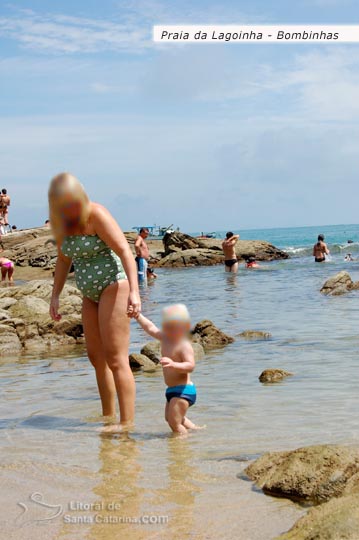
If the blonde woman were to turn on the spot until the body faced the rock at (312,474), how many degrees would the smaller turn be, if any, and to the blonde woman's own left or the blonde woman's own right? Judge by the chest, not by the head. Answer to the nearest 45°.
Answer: approximately 90° to the blonde woman's own left

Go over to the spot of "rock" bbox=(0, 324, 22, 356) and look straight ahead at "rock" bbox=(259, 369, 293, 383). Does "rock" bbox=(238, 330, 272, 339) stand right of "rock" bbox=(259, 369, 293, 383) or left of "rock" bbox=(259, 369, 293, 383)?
left

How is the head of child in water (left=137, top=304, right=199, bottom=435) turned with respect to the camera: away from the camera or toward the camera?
toward the camera

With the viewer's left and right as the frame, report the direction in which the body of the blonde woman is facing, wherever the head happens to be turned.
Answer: facing the viewer and to the left of the viewer

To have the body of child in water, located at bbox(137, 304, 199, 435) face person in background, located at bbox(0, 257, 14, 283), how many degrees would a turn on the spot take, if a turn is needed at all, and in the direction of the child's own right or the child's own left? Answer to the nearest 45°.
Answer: approximately 135° to the child's own right

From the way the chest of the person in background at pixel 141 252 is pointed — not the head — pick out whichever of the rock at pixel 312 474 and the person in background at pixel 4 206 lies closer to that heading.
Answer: the rock

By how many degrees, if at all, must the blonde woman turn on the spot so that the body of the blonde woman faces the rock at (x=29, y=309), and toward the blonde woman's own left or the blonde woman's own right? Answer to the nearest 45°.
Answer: approximately 135° to the blonde woman's own right

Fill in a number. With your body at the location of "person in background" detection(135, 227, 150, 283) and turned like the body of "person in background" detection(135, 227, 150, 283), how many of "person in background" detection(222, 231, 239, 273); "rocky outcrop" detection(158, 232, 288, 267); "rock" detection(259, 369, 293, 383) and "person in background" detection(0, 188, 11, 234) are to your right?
1

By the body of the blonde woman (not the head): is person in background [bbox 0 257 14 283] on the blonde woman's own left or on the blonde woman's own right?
on the blonde woman's own right

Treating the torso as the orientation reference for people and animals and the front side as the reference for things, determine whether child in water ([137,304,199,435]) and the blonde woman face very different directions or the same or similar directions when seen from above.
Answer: same or similar directions
